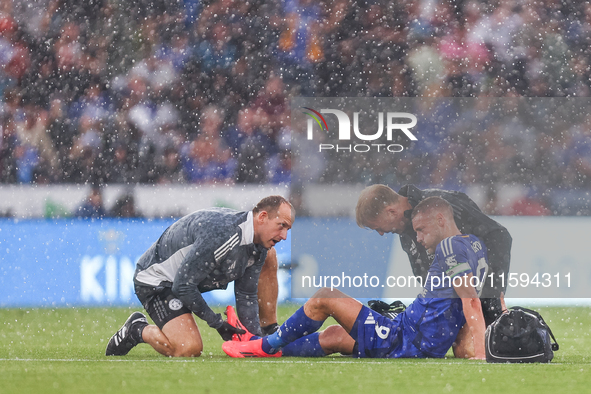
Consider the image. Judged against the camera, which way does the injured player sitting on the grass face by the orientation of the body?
to the viewer's left

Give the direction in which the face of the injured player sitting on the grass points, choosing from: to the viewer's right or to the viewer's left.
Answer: to the viewer's left

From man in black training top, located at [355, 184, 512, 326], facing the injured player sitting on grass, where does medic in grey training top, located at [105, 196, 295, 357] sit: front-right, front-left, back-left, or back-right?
front-right

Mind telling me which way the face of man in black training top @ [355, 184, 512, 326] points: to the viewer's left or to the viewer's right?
to the viewer's left

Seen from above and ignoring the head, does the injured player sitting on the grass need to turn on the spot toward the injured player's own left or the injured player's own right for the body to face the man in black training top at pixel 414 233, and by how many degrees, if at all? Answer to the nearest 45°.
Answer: approximately 90° to the injured player's own right

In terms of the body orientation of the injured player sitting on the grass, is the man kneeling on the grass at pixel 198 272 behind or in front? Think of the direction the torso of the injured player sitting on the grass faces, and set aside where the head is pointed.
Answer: in front
